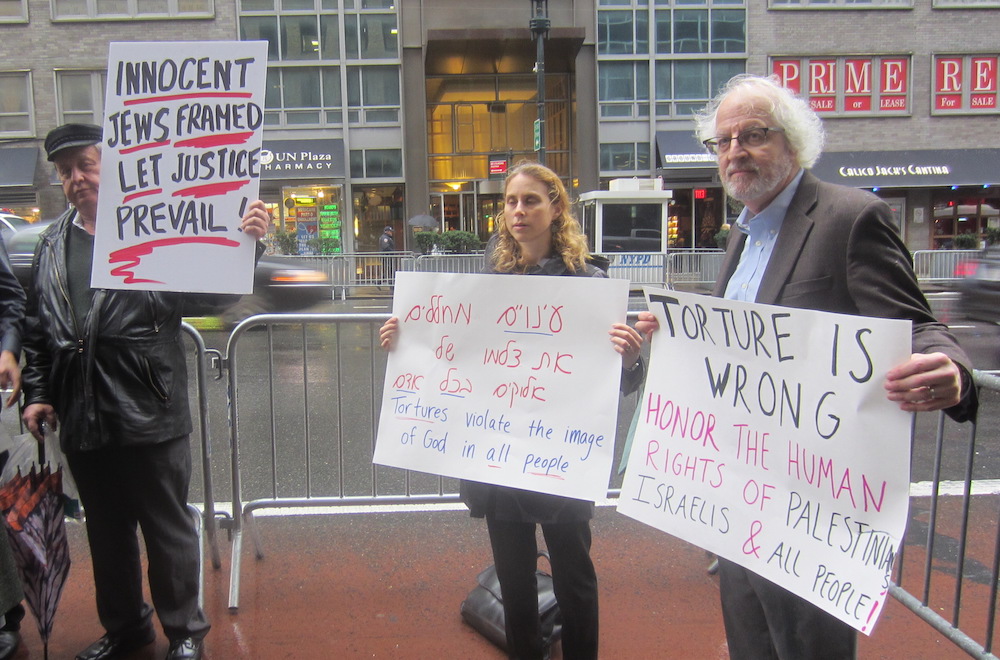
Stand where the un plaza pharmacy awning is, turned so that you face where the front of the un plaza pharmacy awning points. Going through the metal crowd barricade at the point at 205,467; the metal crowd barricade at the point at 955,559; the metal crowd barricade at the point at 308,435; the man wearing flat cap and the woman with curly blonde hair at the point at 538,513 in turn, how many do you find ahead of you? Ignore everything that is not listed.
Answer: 5

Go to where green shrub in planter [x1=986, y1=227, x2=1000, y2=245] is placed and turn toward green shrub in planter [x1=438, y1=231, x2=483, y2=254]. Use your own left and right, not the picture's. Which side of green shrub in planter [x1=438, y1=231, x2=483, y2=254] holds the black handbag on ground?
left

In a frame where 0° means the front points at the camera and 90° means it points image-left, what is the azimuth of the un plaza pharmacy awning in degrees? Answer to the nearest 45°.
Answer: approximately 0°

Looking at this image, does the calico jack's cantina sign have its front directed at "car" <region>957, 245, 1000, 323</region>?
yes

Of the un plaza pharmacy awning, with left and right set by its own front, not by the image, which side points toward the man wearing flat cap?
front

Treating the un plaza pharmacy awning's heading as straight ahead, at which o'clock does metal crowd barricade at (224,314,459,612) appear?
The metal crowd barricade is roughly at 12 o'clock from the un plaza pharmacy awning.

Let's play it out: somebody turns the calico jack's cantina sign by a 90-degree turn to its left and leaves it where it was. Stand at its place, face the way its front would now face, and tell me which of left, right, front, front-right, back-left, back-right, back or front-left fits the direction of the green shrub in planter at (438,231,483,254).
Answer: back-right

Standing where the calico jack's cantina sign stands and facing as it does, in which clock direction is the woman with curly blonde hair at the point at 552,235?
The woman with curly blonde hair is roughly at 12 o'clock from the calico jack's cantina sign.

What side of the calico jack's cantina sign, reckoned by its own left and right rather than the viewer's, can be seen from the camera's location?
front

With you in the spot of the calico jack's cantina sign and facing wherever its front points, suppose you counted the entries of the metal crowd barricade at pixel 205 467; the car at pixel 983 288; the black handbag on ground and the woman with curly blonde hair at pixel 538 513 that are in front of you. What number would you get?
4

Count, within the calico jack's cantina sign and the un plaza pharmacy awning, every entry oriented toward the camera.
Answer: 2

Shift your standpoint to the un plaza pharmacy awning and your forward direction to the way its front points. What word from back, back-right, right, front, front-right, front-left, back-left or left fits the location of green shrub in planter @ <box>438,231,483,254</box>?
front-left

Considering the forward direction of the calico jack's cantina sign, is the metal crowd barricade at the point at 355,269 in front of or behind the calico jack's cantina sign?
in front

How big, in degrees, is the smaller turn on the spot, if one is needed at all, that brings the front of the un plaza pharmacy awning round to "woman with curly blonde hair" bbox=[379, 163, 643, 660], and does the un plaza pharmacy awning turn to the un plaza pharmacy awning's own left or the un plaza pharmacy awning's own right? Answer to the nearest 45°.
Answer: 0° — it already faces them

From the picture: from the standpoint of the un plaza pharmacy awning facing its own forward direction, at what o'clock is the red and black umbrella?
The red and black umbrella is roughly at 12 o'clock from the un plaza pharmacy awning.
